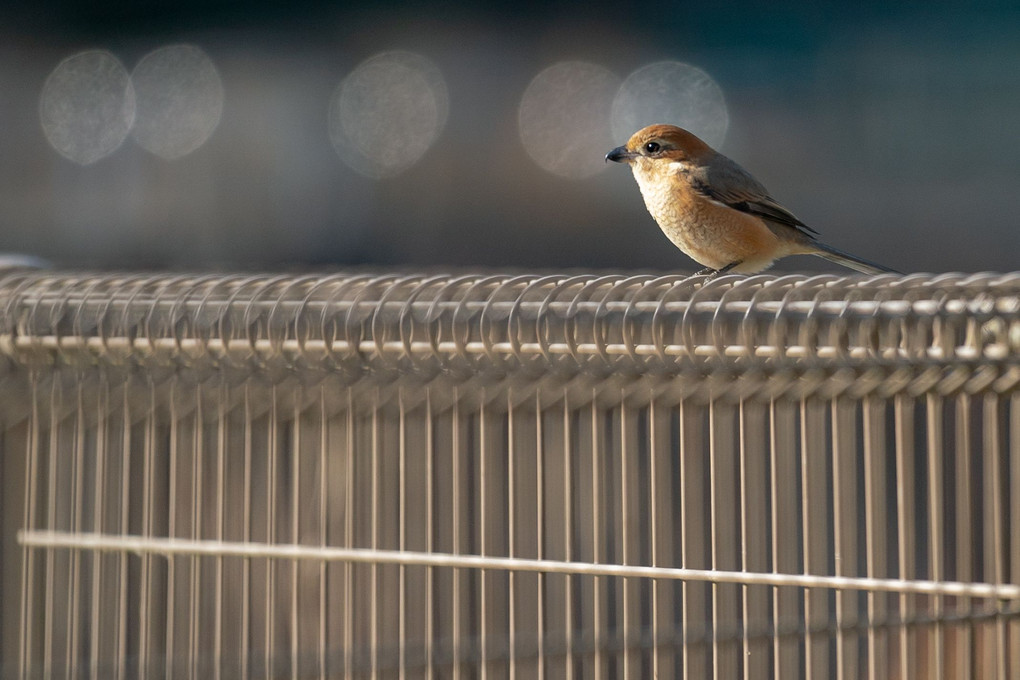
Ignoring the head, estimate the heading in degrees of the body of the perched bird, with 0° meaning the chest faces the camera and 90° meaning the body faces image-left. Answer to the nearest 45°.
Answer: approximately 90°
